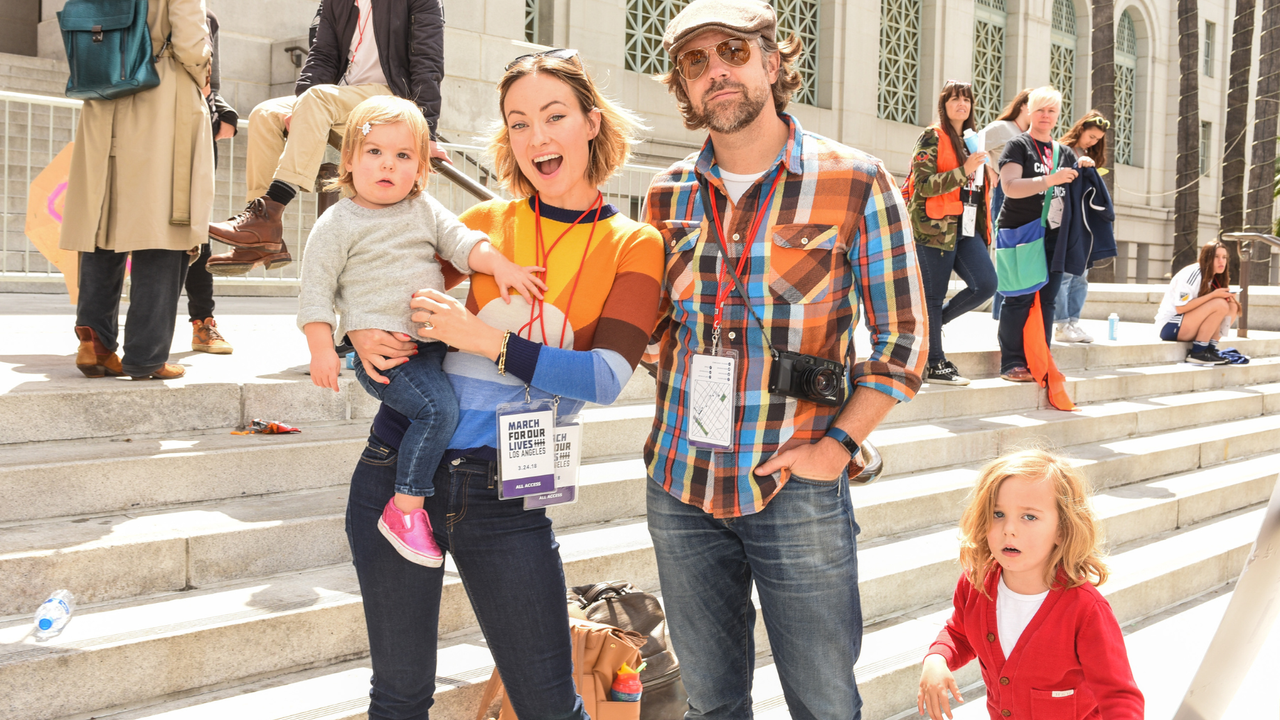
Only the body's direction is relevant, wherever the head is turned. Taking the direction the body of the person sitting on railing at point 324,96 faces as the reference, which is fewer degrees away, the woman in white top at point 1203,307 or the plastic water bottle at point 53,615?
the plastic water bottle

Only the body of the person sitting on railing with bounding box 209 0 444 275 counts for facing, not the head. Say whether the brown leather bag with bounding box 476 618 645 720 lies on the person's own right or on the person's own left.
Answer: on the person's own left

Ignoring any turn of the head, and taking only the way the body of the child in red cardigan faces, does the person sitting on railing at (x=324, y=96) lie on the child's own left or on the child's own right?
on the child's own right

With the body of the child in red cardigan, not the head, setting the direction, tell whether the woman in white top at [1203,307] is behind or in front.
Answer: behind

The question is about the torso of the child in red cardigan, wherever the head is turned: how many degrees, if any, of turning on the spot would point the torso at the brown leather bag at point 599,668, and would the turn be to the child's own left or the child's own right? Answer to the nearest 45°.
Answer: approximately 45° to the child's own right

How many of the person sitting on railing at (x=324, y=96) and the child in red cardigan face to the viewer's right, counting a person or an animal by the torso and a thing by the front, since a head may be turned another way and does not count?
0

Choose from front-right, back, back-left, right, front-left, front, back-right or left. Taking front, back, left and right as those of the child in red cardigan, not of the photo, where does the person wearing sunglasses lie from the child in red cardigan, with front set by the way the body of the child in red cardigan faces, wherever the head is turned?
back-right
